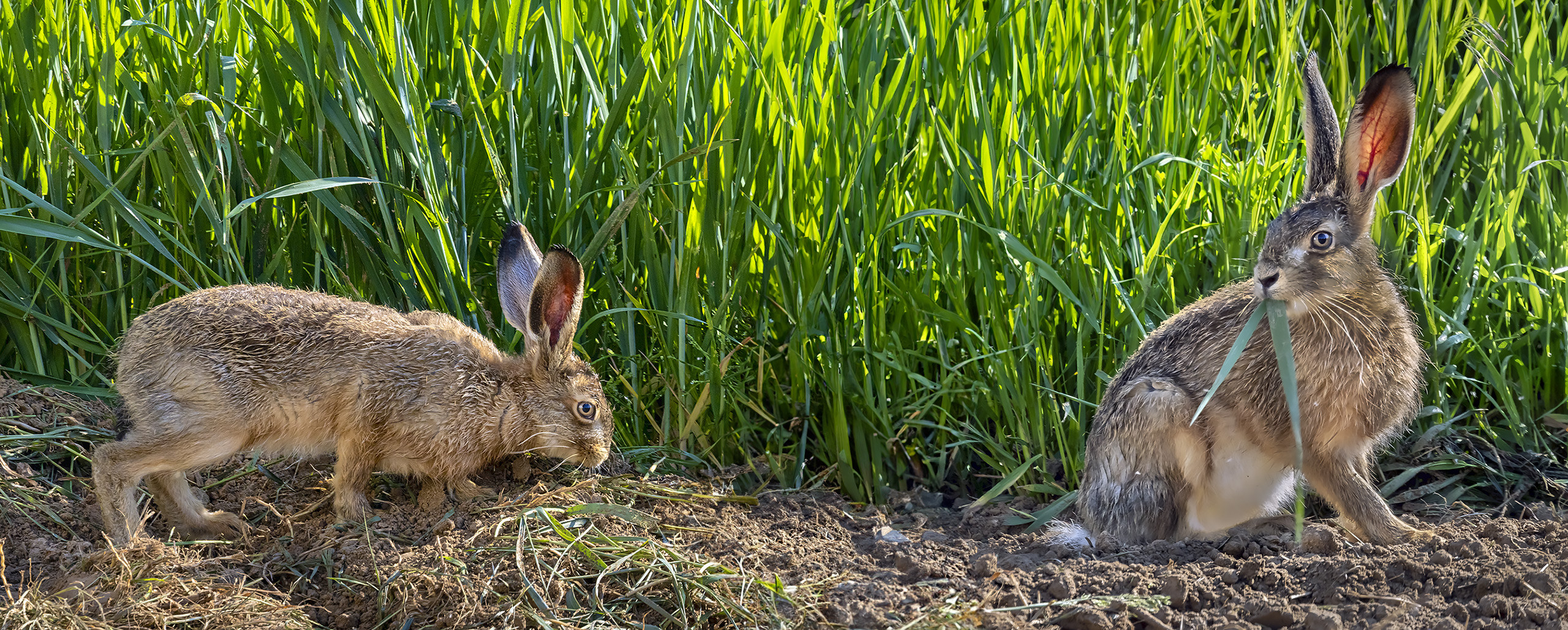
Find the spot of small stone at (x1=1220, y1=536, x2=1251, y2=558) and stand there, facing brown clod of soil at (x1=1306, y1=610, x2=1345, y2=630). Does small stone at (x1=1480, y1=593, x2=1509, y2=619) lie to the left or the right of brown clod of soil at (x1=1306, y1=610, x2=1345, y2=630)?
left

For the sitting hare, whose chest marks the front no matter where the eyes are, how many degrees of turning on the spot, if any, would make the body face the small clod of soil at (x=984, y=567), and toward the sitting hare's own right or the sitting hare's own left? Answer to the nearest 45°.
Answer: approximately 135° to the sitting hare's own right

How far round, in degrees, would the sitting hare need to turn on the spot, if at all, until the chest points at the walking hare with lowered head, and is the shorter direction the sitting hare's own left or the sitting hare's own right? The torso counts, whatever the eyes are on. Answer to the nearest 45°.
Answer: approximately 180°

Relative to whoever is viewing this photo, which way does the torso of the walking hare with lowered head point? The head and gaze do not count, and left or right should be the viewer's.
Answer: facing to the right of the viewer

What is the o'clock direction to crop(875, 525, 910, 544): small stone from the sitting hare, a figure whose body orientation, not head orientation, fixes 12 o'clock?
The small stone is roughly at 5 o'clock from the sitting hare.

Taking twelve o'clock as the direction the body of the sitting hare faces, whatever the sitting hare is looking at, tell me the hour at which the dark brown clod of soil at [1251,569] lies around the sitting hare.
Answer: The dark brown clod of soil is roughly at 3 o'clock from the sitting hare.

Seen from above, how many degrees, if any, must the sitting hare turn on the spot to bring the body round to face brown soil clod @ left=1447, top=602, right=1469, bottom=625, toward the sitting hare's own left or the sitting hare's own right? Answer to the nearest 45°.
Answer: approximately 45° to the sitting hare's own right

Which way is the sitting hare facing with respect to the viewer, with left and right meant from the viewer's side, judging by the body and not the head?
facing to the right of the viewer

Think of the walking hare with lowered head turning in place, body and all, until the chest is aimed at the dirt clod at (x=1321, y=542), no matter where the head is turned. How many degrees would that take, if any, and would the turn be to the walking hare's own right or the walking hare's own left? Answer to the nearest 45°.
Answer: approximately 45° to the walking hare's own right

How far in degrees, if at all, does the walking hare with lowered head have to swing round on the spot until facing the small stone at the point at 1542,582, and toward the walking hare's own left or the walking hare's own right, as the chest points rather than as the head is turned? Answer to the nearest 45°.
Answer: approximately 45° to the walking hare's own right

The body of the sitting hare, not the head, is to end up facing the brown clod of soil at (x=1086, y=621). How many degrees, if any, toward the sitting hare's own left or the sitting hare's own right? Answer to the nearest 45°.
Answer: approximately 90° to the sitting hare's own right
